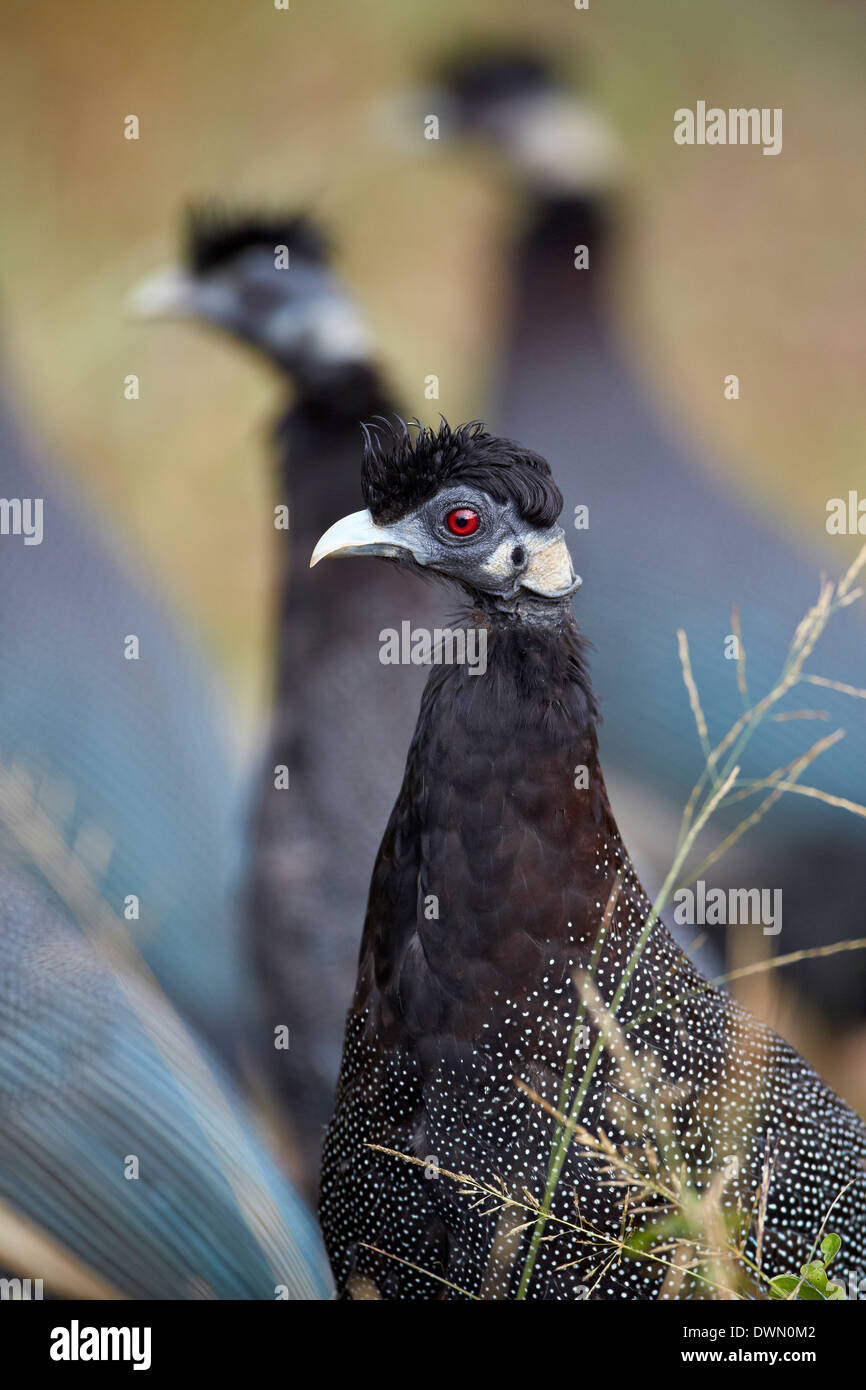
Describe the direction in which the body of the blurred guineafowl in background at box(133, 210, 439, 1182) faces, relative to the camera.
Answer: to the viewer's left

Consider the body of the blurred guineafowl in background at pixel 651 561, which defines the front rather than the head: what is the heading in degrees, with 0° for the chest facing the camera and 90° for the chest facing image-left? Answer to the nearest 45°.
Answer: approximately 90°

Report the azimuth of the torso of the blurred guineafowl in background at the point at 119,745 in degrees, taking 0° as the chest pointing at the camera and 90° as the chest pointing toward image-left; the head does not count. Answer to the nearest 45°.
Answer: approximately 90°
